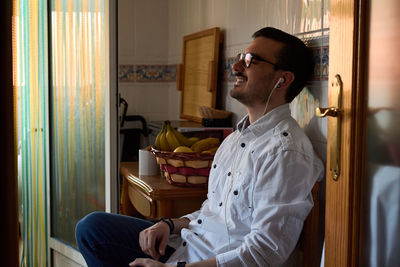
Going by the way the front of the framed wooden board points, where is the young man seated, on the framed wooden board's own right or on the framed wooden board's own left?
on the framed wooden board's own left

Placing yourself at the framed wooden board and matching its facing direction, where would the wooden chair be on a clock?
The wooden chair is roughly at 10 o'clock from the framed wooden board.

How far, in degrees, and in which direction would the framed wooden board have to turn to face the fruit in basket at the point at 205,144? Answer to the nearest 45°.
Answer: approximately 45° to its left

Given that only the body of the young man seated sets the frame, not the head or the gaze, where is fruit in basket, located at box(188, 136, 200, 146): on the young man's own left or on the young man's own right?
on the young man's own right

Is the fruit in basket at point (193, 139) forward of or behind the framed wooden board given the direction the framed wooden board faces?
forward

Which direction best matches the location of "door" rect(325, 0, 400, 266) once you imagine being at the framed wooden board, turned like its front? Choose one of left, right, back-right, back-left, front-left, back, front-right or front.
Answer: front-left

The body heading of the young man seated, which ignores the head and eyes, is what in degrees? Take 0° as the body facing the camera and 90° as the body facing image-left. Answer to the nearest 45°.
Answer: approximately 45°

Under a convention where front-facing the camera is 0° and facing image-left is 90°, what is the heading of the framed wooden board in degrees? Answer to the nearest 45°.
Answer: approximately 45°

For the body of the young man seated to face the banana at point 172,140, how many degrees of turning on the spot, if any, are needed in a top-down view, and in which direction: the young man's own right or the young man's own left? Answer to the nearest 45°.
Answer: approximately 90° to the young man's own right

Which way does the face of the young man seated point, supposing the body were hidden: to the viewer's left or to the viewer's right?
to the viewer's left
